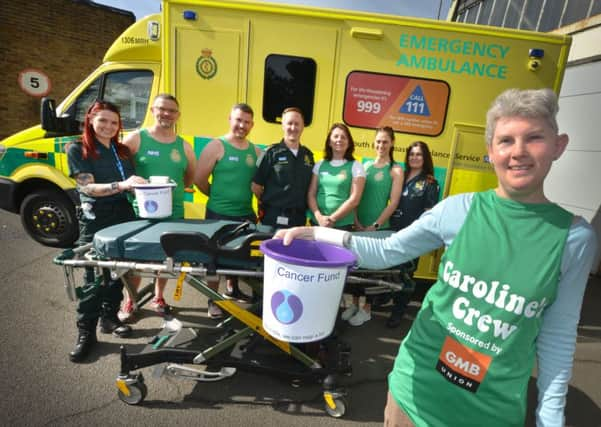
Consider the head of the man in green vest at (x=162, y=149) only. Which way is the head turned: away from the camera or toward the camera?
toward the camera

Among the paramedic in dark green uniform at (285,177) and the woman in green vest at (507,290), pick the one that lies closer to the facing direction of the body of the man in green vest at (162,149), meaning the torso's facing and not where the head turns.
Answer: the woman in green vest

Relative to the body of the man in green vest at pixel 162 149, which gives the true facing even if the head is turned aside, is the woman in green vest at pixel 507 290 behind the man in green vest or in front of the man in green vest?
in front

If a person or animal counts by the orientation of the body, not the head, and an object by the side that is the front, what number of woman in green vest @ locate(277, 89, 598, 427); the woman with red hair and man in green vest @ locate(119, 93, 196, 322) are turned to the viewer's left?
0

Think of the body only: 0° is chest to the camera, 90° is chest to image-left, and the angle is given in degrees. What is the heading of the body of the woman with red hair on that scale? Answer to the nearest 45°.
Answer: approximately 315°

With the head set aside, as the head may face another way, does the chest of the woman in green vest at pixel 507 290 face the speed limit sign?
no

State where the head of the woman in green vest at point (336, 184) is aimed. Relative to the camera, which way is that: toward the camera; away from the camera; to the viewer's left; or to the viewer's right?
toward the camera

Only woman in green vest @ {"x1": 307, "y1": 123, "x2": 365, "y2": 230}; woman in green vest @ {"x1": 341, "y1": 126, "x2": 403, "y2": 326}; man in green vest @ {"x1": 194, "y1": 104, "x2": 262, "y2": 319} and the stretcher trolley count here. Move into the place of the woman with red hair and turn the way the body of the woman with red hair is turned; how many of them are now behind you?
0

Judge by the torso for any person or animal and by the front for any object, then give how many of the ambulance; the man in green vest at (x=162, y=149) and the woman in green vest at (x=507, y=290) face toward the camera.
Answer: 2

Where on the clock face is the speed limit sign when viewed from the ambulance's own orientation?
The speed limit sign is roughly at 1 o'clock from the ambulance.

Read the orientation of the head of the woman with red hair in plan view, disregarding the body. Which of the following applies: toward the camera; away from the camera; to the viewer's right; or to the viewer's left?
toward the camera

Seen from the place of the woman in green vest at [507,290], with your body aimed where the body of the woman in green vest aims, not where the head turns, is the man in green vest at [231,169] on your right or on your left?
on your right

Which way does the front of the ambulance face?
to the viewer's left

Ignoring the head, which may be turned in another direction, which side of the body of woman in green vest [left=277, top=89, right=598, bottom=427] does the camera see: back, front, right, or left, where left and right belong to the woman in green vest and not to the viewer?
front

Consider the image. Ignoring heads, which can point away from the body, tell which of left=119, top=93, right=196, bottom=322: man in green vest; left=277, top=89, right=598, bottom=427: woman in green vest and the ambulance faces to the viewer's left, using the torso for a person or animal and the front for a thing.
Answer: the ambulance
